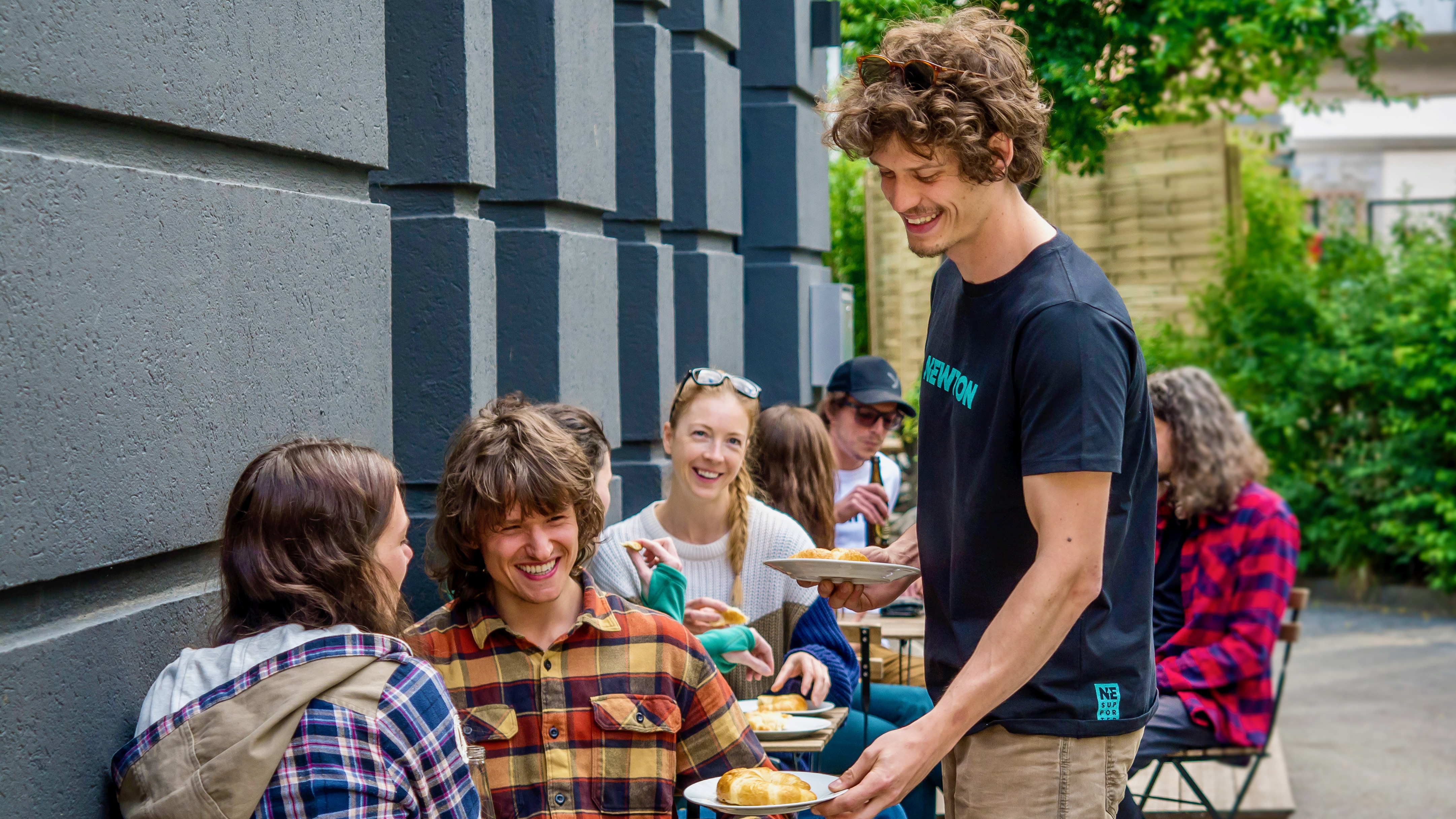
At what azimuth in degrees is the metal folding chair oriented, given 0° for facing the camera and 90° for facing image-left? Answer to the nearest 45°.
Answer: approximately 90°

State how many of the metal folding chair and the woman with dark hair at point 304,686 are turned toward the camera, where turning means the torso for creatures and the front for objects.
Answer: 0

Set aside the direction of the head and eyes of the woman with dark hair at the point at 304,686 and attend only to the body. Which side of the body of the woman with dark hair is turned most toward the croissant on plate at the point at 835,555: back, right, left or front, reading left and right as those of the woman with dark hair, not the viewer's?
front

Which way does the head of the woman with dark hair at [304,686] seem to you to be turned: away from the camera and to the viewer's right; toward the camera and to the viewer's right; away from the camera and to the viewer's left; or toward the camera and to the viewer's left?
away from the camera and to the viewer's right

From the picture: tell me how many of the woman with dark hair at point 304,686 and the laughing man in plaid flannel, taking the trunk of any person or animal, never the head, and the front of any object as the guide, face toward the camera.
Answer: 1

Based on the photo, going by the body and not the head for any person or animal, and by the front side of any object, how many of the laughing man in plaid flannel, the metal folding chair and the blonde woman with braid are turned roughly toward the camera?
2

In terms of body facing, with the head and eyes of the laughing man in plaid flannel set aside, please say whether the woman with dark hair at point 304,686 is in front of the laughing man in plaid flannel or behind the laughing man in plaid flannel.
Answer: in front

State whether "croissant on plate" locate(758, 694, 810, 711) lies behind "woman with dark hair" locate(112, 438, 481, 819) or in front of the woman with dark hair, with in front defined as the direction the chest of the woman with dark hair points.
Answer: in front

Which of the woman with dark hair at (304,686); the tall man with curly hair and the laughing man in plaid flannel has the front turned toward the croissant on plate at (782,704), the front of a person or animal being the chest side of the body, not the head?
the woman with dark hair

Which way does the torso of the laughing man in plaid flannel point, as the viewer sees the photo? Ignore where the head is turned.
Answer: toward the camera

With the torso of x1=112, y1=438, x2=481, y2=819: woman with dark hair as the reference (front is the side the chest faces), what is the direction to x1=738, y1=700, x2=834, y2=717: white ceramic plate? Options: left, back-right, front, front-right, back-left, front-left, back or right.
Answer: front

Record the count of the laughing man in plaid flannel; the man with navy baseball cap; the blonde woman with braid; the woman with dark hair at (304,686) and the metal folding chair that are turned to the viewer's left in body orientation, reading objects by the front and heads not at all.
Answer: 1

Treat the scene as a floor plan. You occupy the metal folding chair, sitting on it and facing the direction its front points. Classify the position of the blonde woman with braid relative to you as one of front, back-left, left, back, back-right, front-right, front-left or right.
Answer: front-left
